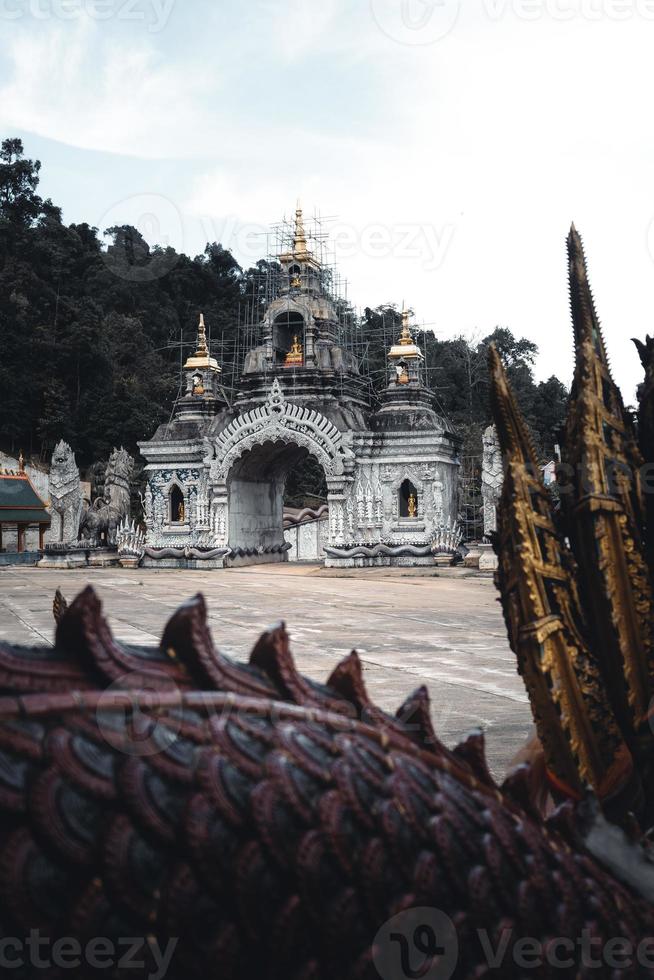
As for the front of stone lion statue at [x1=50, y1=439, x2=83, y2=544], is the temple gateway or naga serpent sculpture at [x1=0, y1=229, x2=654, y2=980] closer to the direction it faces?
the naga serpent sculpture

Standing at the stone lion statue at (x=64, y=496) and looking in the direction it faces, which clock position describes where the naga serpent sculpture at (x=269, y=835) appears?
The naga serpent sculpture is roughly at 12 o'clock from the stone lion statue.

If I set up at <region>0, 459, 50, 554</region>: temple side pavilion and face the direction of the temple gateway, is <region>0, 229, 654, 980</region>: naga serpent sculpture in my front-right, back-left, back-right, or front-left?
front-right

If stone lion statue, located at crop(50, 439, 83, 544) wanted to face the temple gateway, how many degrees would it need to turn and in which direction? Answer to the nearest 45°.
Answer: approximately 90° to its left

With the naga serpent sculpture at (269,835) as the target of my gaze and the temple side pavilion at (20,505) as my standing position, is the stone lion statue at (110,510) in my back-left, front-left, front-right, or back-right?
front-left

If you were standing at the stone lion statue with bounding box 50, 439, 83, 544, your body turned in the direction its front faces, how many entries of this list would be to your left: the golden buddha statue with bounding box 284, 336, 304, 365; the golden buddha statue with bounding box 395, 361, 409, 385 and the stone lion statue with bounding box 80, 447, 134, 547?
3

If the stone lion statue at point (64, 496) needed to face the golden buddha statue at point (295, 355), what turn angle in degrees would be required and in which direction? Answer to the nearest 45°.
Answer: approximately 90° to its left

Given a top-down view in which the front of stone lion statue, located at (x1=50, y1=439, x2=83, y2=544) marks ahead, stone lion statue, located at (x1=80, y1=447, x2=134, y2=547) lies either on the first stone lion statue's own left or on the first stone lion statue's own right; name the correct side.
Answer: on the first stone lion statue's own left

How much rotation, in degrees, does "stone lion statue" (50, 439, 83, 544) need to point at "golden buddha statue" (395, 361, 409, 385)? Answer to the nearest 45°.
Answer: approximately 90° to its left

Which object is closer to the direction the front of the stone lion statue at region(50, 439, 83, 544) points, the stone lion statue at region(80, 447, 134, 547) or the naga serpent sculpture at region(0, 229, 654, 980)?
the naga serpent sculpture

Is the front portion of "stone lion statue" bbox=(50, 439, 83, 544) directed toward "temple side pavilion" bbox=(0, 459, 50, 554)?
no

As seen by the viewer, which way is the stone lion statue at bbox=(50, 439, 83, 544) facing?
toward the camera
